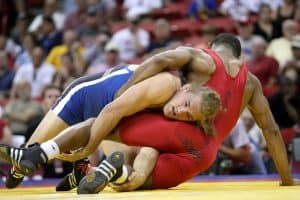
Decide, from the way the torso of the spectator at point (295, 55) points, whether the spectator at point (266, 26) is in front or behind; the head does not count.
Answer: behind

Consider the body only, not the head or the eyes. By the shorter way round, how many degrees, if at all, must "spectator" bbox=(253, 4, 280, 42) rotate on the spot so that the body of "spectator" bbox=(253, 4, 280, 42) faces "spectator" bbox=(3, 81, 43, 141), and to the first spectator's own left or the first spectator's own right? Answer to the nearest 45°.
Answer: approximately 45° to the first spectator's own right

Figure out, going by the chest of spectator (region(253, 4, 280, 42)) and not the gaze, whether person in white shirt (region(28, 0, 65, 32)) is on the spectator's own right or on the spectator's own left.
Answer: on the spectator's own right

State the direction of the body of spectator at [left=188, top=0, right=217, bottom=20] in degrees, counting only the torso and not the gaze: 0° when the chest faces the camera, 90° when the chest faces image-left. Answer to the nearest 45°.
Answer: approximately 0°
